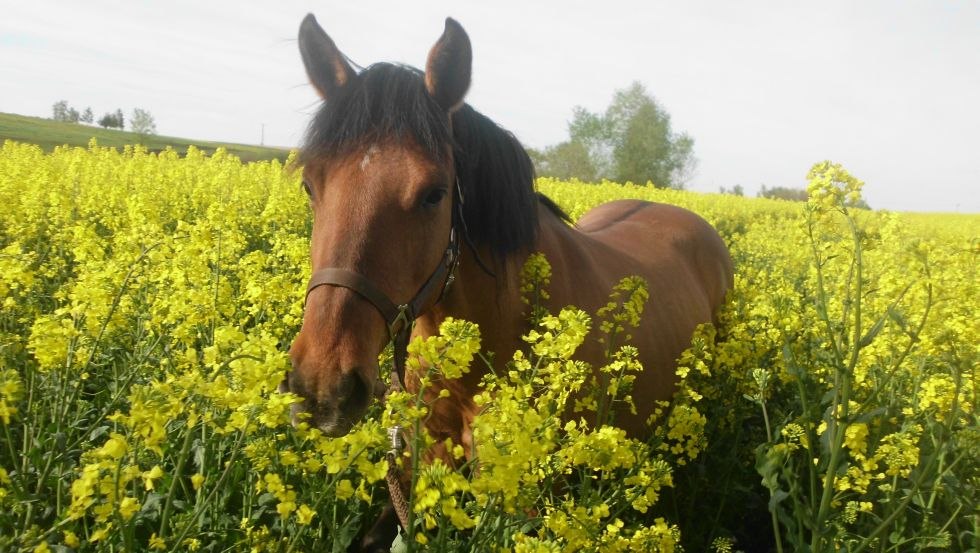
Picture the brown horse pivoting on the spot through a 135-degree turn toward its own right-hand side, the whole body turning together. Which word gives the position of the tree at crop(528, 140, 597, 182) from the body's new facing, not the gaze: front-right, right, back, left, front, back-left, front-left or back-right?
front

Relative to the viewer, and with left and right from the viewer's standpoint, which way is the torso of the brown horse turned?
facing the viewer and to the left of the viewer
